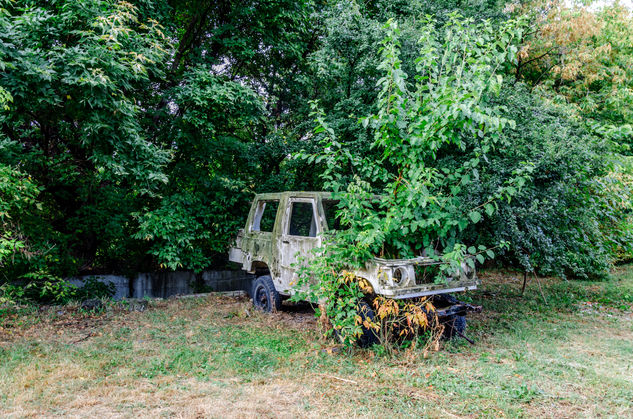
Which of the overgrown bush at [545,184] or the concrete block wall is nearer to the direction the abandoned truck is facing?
the overgrown bush

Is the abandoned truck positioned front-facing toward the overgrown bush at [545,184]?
no

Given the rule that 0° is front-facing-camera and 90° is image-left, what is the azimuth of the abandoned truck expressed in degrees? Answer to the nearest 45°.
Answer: approximately 315°

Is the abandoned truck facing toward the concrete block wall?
no
